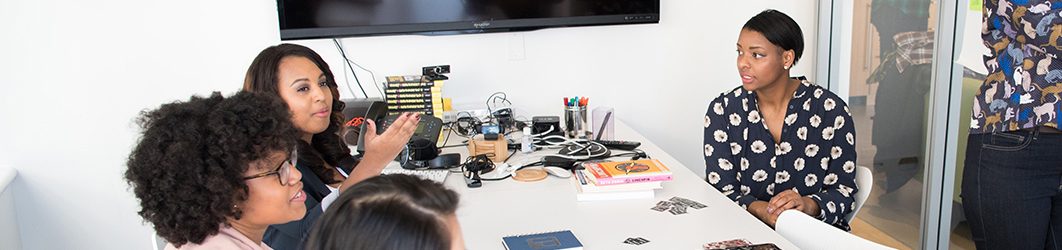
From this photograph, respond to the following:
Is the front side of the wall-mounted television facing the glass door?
no

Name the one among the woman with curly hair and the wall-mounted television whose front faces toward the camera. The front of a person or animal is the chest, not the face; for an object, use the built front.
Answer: the wall-mounted television

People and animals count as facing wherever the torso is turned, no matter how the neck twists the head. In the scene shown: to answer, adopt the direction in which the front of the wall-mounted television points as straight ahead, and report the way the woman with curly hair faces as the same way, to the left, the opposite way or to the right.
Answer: to the left

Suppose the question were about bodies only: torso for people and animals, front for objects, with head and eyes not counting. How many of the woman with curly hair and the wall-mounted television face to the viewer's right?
1

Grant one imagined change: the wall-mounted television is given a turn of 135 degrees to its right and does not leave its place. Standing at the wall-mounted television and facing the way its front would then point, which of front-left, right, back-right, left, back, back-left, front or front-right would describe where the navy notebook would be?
back-left

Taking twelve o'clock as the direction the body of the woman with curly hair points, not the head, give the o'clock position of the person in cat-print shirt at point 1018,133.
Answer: The person in cat-print shirt is roughly at 12 o'clock from the woman with curly hair.

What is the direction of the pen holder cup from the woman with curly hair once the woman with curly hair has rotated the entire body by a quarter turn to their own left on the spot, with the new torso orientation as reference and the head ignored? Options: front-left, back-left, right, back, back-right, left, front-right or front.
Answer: front-right

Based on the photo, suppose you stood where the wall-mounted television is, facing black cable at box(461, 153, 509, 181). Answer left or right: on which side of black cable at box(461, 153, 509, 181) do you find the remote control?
left

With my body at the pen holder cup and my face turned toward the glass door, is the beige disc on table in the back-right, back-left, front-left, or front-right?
back-right

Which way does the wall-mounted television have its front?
toward the camera

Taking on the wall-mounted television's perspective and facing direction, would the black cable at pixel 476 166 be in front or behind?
in front

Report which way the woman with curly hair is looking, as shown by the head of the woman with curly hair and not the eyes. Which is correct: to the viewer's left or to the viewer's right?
to the viewer's right

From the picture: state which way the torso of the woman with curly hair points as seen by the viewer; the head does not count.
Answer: to the viewer's right

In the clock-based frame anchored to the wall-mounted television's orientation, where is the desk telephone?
The desk telephone is roughly at 12 o'clock from the wall-mounted television.
